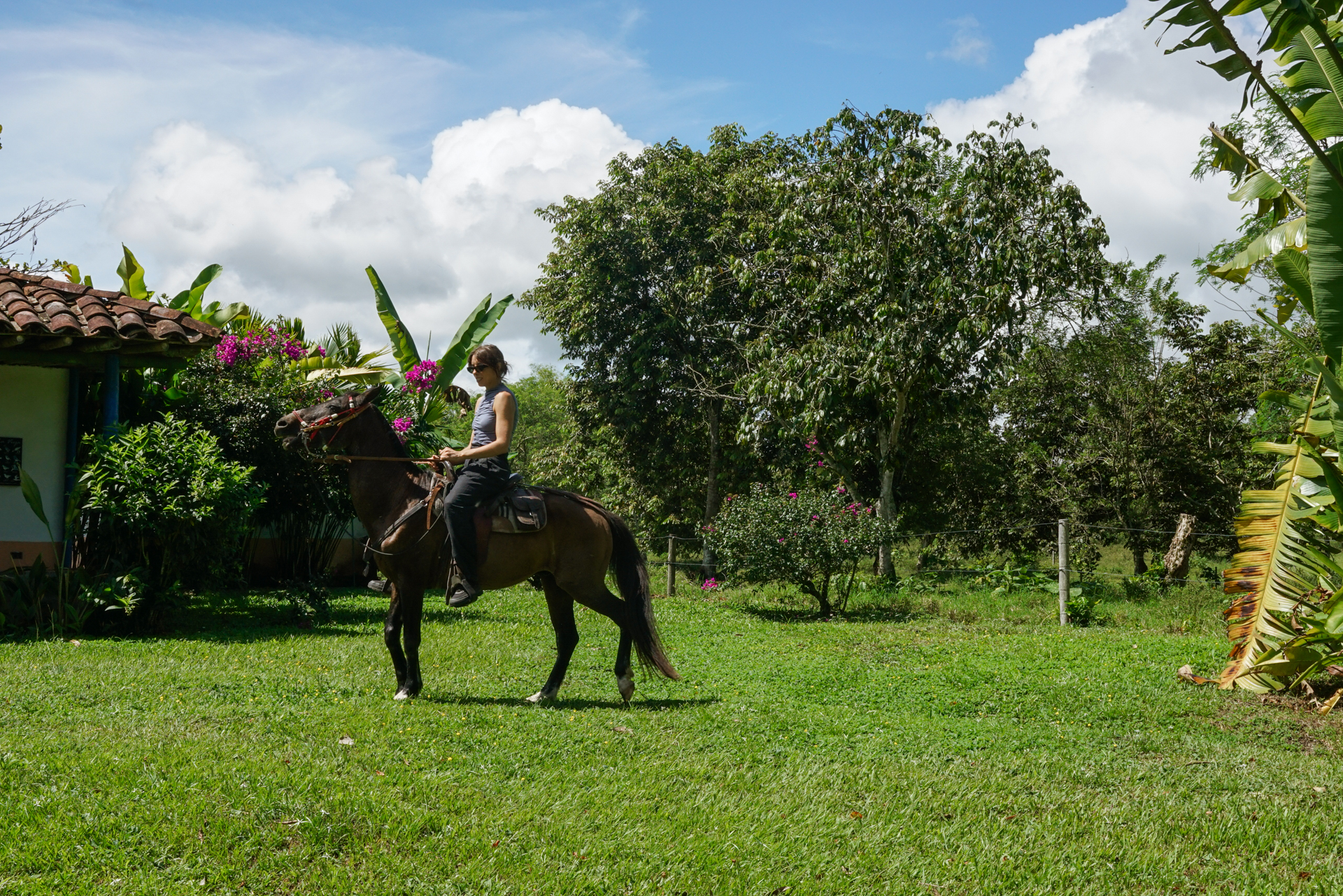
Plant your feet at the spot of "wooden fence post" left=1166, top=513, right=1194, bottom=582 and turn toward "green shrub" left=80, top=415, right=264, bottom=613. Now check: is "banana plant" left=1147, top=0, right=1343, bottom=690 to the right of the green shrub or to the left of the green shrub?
left

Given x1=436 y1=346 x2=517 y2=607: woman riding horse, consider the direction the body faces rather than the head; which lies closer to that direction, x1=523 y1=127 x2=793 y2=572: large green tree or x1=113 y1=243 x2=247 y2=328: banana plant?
the banana plant

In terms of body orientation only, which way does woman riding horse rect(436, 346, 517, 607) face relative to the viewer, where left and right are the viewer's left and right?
facing to the left of the viewer

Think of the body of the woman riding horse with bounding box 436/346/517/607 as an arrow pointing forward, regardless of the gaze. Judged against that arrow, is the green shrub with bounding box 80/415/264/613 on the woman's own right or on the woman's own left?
on the woman's own right

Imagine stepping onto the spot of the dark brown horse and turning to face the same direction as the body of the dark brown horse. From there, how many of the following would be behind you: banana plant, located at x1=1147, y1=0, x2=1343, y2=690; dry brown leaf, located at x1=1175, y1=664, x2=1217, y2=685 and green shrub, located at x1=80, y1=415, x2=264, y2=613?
2

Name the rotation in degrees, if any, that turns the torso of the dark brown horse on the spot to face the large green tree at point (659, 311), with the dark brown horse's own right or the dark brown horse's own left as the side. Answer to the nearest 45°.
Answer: approximately 90° to the dark brown horse's own right

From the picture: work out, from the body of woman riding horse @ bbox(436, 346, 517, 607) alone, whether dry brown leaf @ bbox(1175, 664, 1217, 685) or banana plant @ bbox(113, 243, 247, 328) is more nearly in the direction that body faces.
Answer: the banana plant

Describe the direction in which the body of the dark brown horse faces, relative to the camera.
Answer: to the viewer's left

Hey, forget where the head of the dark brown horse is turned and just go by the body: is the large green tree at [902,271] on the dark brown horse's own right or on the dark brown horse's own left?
on the dark brown horse's own right

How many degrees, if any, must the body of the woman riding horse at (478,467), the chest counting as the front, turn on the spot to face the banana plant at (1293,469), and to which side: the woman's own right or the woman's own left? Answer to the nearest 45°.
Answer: approximately 180°

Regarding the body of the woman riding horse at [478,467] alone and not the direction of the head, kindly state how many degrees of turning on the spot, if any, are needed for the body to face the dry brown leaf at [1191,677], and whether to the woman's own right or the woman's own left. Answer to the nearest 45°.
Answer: approximately 180°
